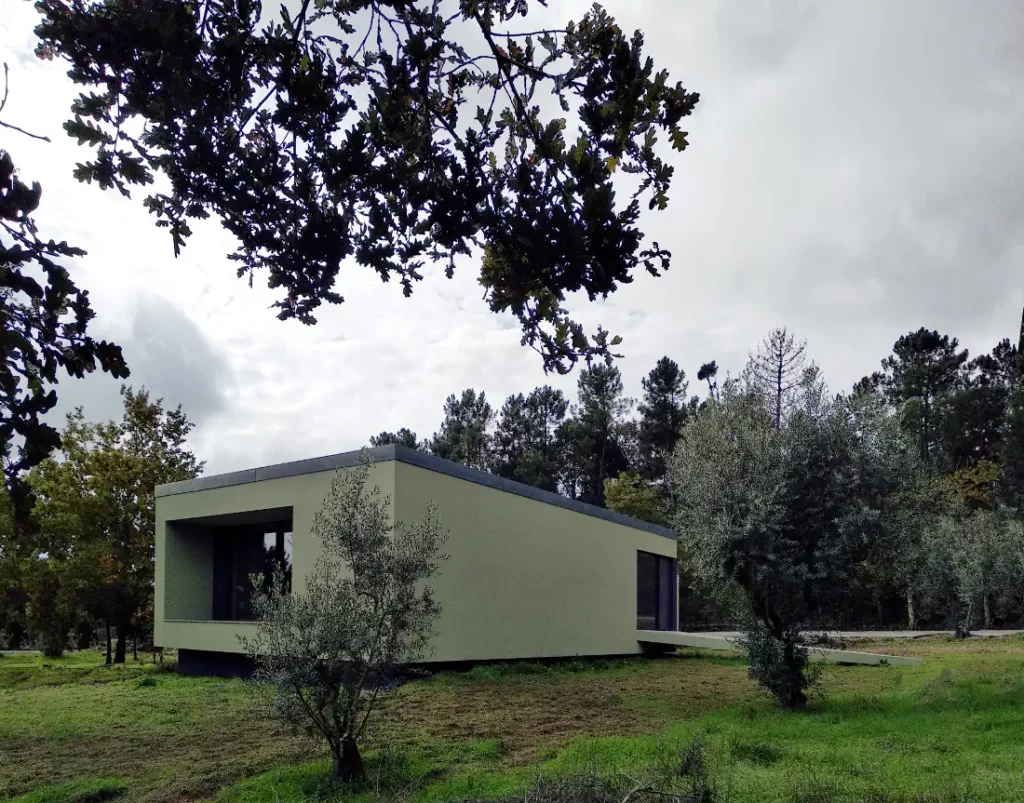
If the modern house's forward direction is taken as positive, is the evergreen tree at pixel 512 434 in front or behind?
behind

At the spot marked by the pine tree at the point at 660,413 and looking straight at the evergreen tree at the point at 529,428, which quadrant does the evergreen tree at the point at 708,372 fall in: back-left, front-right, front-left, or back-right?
back-right
